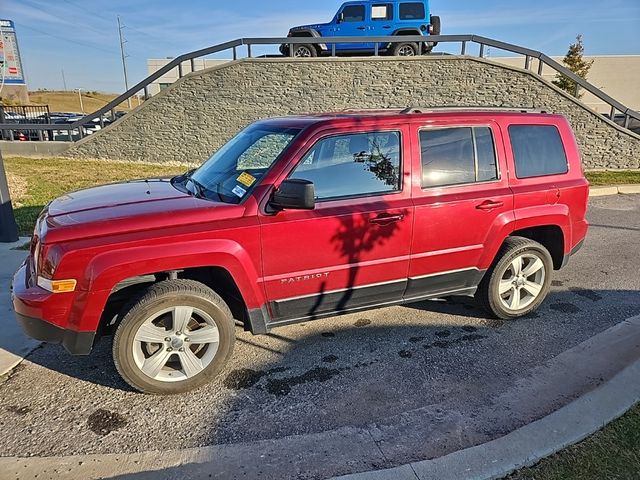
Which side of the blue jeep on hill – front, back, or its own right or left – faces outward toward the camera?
left

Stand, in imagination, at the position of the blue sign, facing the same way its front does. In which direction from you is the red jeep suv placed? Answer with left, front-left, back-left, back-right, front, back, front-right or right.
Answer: front

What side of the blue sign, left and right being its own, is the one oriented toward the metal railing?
front

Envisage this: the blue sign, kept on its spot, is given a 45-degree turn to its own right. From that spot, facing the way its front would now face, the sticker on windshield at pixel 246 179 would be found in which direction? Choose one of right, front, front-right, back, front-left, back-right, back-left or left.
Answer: front-left

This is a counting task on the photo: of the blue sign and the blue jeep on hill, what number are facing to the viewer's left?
1

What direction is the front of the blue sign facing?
toward the camera

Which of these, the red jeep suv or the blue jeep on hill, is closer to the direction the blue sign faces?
the red jeep suv

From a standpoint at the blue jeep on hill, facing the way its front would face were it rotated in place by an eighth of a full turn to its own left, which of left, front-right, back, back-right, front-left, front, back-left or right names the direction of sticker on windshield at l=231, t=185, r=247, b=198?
front-left

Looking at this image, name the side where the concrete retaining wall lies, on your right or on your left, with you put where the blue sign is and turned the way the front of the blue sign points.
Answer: on your left

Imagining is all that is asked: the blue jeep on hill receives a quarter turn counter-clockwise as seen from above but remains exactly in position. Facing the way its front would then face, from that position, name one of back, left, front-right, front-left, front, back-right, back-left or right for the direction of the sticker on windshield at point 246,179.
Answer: front

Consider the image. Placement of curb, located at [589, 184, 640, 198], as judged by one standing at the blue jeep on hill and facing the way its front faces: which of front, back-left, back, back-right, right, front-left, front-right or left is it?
back-left

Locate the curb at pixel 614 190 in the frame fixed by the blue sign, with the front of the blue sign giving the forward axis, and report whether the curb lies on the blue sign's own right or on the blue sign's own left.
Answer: on the blue sign's own left
